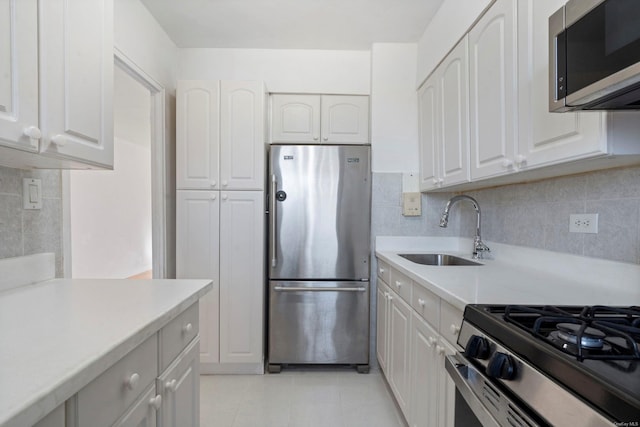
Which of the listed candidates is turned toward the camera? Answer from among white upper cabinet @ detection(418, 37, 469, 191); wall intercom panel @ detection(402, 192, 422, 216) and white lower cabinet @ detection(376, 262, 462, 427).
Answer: the wall intercom panel

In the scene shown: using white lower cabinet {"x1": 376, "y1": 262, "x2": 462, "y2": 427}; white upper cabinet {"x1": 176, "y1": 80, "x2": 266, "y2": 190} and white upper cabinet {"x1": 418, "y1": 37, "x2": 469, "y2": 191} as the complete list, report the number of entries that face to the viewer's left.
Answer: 2

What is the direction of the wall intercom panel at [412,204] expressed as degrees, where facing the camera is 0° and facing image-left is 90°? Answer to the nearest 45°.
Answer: approximately 0°

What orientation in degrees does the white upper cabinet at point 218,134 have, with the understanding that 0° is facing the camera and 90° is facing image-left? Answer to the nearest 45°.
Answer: approximately 0°

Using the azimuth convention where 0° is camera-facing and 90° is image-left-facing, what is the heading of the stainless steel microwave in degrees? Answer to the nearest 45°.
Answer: approximately 45°

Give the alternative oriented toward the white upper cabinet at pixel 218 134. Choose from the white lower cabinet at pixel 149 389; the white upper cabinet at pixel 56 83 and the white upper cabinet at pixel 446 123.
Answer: the white upper cabinet at pixel 446 123

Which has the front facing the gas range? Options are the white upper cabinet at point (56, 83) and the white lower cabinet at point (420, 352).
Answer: the white upper cabinet

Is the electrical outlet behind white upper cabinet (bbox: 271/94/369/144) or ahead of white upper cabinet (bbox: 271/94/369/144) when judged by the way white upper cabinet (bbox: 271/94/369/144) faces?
ahead

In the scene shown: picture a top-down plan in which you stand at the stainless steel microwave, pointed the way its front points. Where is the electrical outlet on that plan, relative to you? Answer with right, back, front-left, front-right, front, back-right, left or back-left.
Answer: back-right

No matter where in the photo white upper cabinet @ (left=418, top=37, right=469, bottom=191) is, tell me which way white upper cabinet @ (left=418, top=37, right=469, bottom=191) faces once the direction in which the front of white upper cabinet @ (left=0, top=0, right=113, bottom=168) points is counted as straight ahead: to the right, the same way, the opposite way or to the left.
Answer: the opposite way

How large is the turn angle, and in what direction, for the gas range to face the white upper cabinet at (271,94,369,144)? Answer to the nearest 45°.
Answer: approximately 90° to its right

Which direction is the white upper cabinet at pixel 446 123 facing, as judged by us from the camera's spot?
facing to the left of the viewer

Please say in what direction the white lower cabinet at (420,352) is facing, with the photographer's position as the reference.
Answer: facing to the left of the viewer
